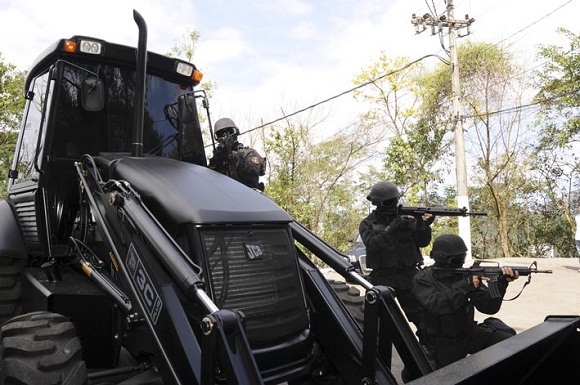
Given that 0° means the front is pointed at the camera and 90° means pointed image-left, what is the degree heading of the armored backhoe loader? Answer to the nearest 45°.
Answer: approximately 315°

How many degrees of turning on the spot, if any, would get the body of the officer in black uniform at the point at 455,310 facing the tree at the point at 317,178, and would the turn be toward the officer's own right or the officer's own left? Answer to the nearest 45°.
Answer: approximately 90° to the officer's own left

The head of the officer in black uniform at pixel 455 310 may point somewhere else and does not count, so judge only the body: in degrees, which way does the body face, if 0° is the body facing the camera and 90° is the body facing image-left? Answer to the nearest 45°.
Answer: approximately 270°

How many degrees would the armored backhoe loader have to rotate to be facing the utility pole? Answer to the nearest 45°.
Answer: approximately 90° to its left

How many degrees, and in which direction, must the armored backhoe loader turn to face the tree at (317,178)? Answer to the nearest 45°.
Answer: approximately 135° to its left

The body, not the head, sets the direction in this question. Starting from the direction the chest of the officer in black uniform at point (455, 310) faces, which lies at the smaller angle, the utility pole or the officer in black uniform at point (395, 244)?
the utility pole
